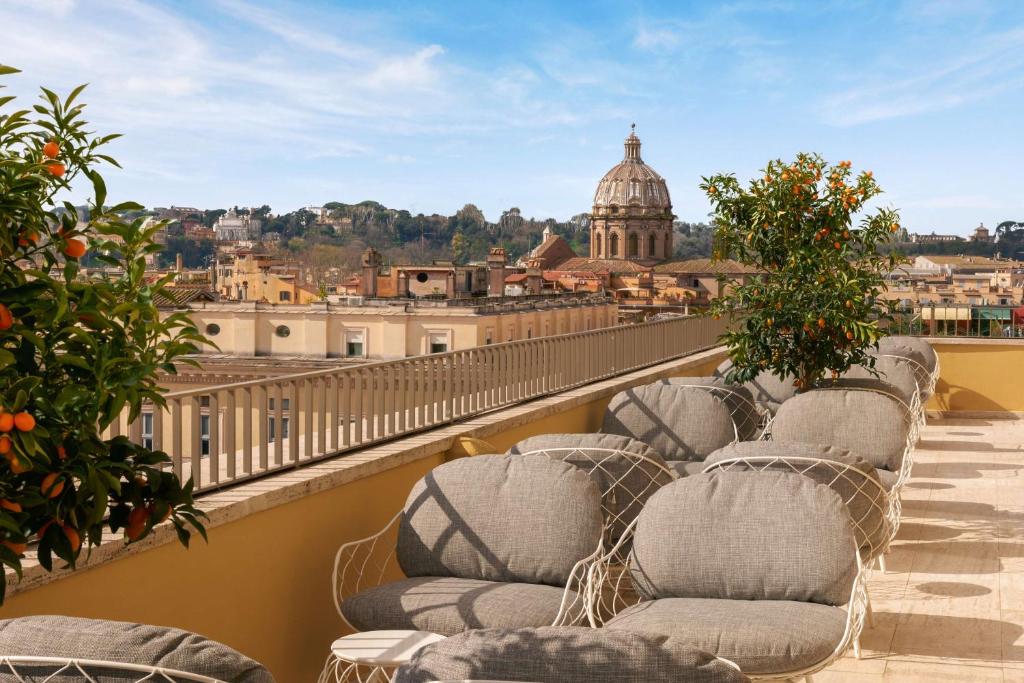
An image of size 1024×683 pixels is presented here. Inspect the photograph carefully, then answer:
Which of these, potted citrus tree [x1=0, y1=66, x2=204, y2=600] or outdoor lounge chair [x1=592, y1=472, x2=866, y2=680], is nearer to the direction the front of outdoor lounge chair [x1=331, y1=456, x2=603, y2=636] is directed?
the potted citrus tree

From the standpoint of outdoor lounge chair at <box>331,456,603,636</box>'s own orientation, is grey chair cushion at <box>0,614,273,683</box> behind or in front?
in front

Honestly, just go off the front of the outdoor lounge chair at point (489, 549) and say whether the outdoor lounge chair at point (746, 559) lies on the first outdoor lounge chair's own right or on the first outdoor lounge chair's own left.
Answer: on the first outdoor lounge chair's own left

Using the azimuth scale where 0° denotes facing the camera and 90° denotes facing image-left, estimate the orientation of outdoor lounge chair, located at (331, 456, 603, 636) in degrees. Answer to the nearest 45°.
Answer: approximately 45°

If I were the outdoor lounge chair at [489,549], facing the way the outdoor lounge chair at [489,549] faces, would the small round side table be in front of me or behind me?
in front

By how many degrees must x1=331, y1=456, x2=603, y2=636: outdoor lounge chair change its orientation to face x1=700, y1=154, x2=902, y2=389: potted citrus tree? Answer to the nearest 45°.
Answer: approximately 180°

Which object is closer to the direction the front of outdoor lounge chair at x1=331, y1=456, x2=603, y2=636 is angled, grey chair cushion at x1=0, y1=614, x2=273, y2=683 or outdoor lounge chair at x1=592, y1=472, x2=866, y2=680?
the grey chair cushion
